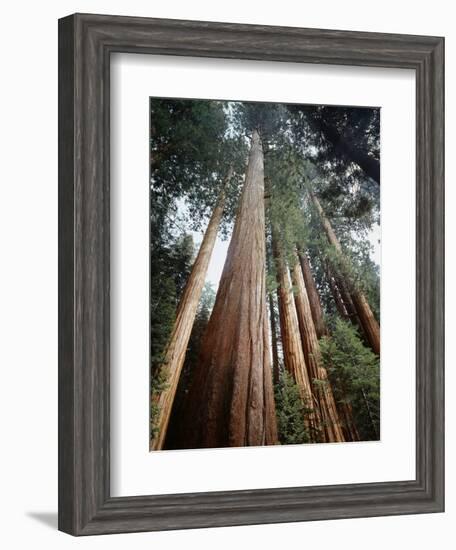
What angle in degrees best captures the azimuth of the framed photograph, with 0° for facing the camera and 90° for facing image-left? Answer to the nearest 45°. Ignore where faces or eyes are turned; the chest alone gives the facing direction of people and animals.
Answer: approximately 315°
